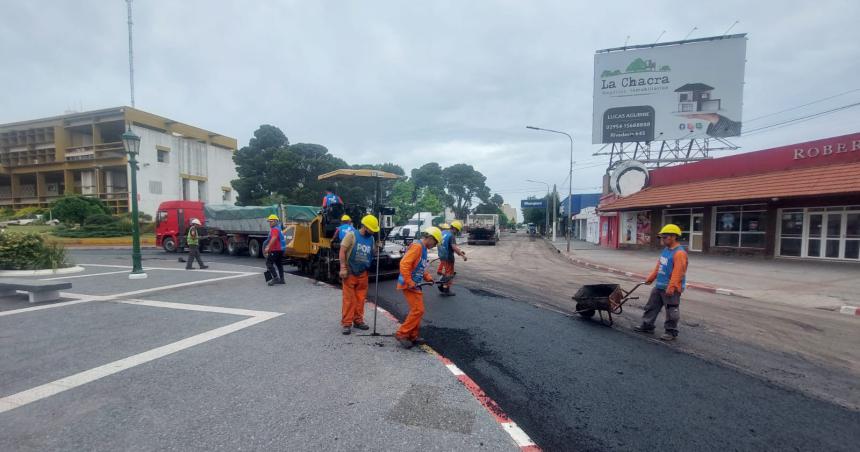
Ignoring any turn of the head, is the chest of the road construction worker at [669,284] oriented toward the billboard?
no

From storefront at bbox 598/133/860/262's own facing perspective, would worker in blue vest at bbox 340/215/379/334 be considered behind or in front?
in front

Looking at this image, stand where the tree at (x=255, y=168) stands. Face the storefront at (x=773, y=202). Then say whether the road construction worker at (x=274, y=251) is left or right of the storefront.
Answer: right

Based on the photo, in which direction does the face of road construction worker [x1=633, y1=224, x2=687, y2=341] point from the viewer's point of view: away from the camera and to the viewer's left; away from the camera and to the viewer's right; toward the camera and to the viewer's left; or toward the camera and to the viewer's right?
toward the camera and to the viewer's left

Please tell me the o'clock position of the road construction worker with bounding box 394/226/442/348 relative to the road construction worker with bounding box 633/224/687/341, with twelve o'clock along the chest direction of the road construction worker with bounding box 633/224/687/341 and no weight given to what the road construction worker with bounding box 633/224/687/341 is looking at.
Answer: the road construction worker with bounding box 394/226/442/348 is roughly at 12 o'clock from the road construction worker with bounding box 633/224/687/341.

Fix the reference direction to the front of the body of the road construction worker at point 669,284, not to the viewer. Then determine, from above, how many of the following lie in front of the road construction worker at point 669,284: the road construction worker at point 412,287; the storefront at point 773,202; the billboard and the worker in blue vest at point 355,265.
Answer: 2

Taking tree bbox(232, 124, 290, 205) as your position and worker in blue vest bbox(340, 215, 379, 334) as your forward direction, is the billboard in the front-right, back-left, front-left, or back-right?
front-left

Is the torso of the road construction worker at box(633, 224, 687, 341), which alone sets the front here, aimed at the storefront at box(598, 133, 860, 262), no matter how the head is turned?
no

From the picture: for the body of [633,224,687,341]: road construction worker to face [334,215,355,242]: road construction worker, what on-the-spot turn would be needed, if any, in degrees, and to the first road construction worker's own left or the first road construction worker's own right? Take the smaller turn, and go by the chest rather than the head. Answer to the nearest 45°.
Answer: approximately 45° to the first road construction worker's own right

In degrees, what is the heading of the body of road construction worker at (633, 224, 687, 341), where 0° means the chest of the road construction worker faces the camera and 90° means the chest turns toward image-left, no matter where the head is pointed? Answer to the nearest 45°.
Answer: approximately 45°

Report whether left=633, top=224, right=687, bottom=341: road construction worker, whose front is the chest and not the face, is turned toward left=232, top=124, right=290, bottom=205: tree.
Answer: no

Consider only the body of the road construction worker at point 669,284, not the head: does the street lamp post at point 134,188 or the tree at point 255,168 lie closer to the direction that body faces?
the street lamp post

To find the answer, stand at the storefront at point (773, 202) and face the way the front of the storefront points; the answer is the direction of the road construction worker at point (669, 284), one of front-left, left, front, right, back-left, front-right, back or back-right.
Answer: front-left

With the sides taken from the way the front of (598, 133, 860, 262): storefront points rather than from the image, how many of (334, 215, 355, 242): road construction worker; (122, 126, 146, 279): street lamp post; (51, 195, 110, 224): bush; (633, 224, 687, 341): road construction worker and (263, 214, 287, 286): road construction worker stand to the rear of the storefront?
0

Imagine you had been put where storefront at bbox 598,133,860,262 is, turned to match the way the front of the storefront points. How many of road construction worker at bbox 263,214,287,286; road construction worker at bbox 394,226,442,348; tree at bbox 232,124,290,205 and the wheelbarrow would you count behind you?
0

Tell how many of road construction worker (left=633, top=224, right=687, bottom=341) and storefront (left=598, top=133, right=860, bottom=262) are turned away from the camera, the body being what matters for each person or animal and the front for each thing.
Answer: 0

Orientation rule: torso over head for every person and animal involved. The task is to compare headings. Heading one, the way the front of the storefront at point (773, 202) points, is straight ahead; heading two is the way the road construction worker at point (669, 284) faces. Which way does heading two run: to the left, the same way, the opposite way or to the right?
the same way
